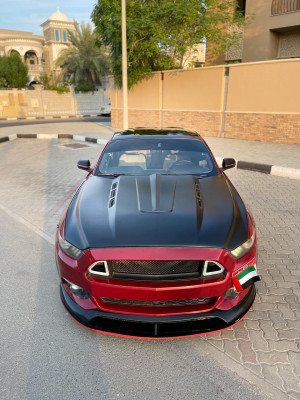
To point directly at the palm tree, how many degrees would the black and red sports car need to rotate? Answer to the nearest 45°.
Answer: approximately 180°

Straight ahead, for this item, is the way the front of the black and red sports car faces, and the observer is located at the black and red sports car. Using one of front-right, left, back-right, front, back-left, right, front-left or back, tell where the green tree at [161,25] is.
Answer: back

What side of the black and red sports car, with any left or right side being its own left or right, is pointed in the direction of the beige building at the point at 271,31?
back

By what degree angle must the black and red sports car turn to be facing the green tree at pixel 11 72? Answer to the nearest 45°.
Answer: approximately 135° to its right

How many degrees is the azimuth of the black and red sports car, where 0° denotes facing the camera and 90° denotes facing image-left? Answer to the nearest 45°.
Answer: approximately 0°

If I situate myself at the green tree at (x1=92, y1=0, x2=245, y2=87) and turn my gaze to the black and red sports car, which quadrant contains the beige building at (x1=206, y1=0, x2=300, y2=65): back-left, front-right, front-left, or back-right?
back-left
